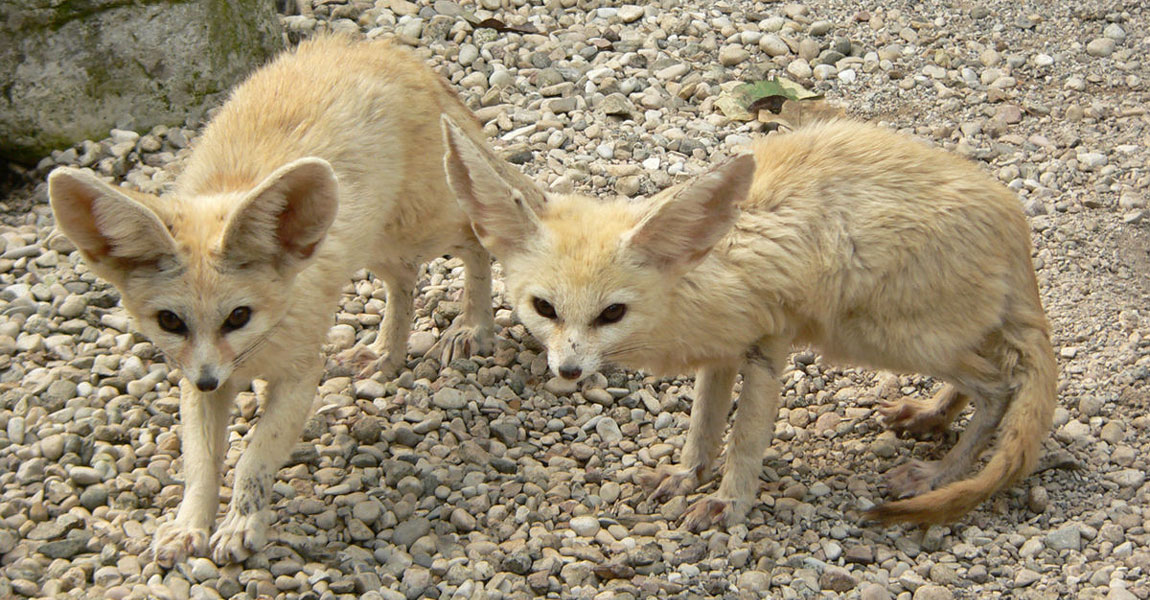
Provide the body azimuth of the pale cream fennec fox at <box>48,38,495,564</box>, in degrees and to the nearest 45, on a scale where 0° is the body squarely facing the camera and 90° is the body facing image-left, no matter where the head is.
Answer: approximately 45°

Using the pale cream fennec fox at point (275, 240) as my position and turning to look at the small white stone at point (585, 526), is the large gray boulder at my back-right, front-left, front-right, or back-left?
back-left

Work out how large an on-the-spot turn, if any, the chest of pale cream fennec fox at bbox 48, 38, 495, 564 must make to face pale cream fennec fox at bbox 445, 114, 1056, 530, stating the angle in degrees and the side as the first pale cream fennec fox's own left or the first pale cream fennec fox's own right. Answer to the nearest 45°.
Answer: approximately 135° to the first pale cream fennec fox's own left

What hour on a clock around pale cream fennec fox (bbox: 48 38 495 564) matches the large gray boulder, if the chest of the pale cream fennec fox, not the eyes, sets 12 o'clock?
The large gray boulder is roughly at 4 o'clock from the pale cream fennec fox.
